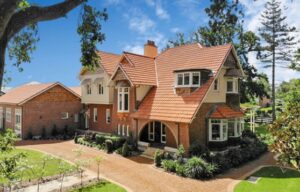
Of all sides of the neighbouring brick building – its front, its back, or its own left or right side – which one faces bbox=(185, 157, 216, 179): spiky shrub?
left

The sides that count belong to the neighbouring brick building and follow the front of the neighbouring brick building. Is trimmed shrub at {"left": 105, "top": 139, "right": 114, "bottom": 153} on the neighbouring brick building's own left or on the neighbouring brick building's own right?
on the neighbouring brick building's own left

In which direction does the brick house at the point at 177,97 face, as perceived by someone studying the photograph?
facing the viewer and to the left of the viewer

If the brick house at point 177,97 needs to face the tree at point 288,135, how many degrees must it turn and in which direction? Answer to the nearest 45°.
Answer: approximately 45° to its left

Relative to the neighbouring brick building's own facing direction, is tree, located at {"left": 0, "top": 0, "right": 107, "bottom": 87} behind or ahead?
ahead

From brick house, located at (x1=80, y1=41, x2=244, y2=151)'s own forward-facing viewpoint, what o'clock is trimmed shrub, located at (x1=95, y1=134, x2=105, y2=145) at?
The trimmed shrub is roughly at 2 o'clock from the brick house.

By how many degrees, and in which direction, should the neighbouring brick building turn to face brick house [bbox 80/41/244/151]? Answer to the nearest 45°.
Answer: approximately 90° to its left

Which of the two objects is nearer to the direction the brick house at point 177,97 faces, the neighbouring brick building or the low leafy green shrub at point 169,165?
the low leafy green shrub

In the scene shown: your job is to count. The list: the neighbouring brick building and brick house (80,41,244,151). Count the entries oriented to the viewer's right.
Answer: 0
